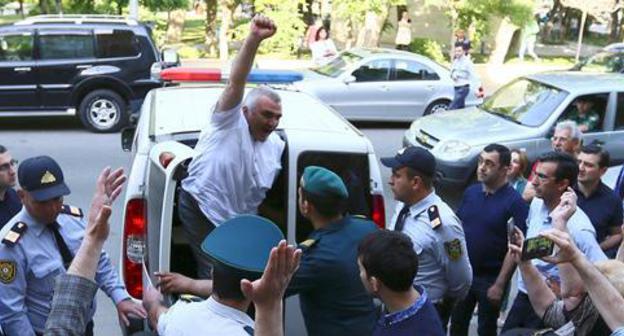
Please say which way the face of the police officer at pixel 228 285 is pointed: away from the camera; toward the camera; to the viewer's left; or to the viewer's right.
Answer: away from the camera

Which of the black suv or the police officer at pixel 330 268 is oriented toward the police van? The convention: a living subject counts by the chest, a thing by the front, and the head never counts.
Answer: the police officer

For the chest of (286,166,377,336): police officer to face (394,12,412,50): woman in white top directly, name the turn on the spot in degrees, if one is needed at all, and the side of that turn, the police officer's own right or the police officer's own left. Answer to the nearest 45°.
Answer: approximately 45° to the police officer's own right

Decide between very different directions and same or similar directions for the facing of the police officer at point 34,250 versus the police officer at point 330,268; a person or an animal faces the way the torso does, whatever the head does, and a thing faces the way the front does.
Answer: very different directions

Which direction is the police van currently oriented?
away from the camera

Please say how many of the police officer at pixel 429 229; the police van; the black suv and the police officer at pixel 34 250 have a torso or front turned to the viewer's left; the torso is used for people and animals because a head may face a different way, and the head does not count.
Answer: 2

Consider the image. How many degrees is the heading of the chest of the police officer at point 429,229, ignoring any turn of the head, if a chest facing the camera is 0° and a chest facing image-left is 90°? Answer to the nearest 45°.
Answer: approximately 90°

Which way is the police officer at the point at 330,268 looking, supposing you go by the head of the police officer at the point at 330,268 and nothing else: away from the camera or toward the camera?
away from the camera

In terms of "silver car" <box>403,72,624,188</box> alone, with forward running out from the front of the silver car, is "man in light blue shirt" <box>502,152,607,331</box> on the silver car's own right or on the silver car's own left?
on the silver car's own left

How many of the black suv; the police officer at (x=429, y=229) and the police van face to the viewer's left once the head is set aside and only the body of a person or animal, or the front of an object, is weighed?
2
